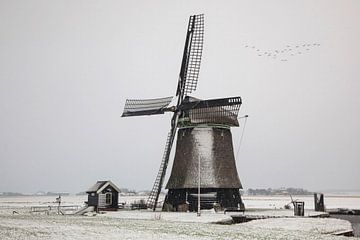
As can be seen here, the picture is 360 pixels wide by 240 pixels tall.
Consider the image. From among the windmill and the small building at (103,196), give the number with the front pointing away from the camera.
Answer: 0

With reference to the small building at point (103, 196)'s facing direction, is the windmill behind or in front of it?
in front

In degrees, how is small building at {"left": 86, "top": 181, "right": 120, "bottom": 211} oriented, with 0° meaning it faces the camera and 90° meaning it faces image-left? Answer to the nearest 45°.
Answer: approximately 315°

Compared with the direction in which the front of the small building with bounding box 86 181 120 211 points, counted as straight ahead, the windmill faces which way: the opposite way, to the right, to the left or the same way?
to the right

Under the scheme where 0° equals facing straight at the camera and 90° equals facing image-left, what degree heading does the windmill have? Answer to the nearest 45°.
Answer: approximately 45°
